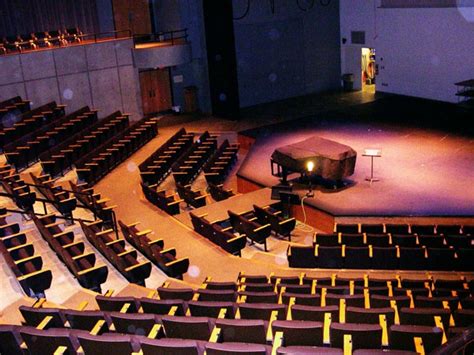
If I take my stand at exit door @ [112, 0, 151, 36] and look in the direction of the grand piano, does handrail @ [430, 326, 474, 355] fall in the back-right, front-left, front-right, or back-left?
front-right

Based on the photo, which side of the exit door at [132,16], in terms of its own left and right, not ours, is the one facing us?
front

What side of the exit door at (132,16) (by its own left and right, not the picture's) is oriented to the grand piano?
front

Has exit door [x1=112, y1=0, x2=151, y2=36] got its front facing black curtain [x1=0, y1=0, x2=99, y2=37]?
no

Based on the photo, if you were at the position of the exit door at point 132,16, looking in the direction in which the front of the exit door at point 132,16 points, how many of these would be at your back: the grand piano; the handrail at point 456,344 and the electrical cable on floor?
0

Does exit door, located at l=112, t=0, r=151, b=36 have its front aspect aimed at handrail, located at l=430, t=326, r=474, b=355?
yes

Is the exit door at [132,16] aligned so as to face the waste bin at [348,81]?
no
